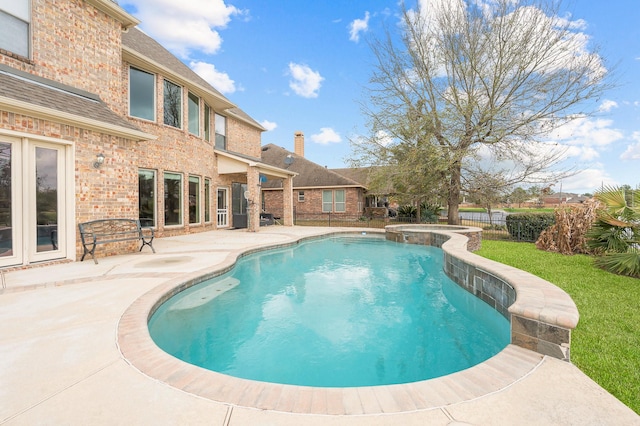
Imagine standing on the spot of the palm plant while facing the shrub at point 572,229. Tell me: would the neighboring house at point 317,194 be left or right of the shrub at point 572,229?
left

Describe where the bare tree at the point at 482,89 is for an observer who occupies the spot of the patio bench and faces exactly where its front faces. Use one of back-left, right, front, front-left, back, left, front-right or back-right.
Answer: front-left

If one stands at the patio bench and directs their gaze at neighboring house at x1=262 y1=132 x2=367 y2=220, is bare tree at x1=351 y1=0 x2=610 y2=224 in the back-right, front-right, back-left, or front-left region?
front-right

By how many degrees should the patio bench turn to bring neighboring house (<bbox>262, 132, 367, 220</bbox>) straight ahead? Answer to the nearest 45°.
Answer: approximately 90° to its left

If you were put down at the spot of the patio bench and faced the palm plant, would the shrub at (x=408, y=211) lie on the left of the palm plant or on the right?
left
